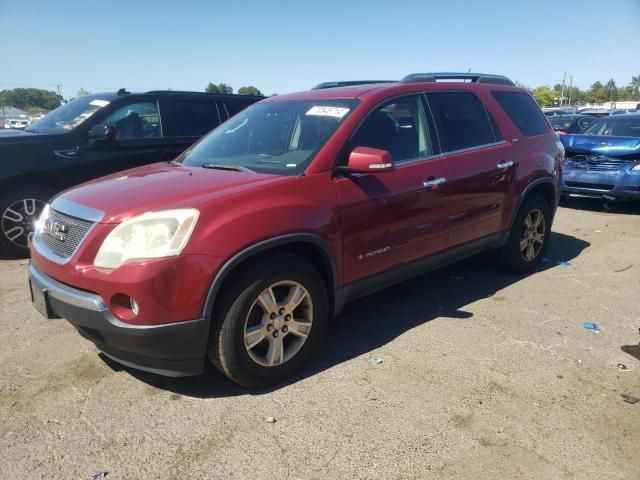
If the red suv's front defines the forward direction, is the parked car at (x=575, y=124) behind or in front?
behind

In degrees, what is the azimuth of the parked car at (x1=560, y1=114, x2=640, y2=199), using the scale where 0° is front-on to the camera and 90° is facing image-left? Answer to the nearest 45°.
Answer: approximately 45°

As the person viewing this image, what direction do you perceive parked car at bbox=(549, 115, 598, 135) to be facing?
facing the viewer and to the left of the viewer

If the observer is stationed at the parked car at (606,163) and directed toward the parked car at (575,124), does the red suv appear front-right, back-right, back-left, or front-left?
back-left

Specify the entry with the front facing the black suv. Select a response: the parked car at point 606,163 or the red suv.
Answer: the parked car

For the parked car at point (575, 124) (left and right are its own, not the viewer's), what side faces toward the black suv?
front

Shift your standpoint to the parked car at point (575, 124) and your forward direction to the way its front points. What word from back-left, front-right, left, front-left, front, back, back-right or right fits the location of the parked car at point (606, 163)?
front-left

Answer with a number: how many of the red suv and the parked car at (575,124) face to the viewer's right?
0

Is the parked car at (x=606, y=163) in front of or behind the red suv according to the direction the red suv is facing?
behind

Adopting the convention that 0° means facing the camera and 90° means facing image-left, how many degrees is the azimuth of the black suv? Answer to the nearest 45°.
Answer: approximately 90°
